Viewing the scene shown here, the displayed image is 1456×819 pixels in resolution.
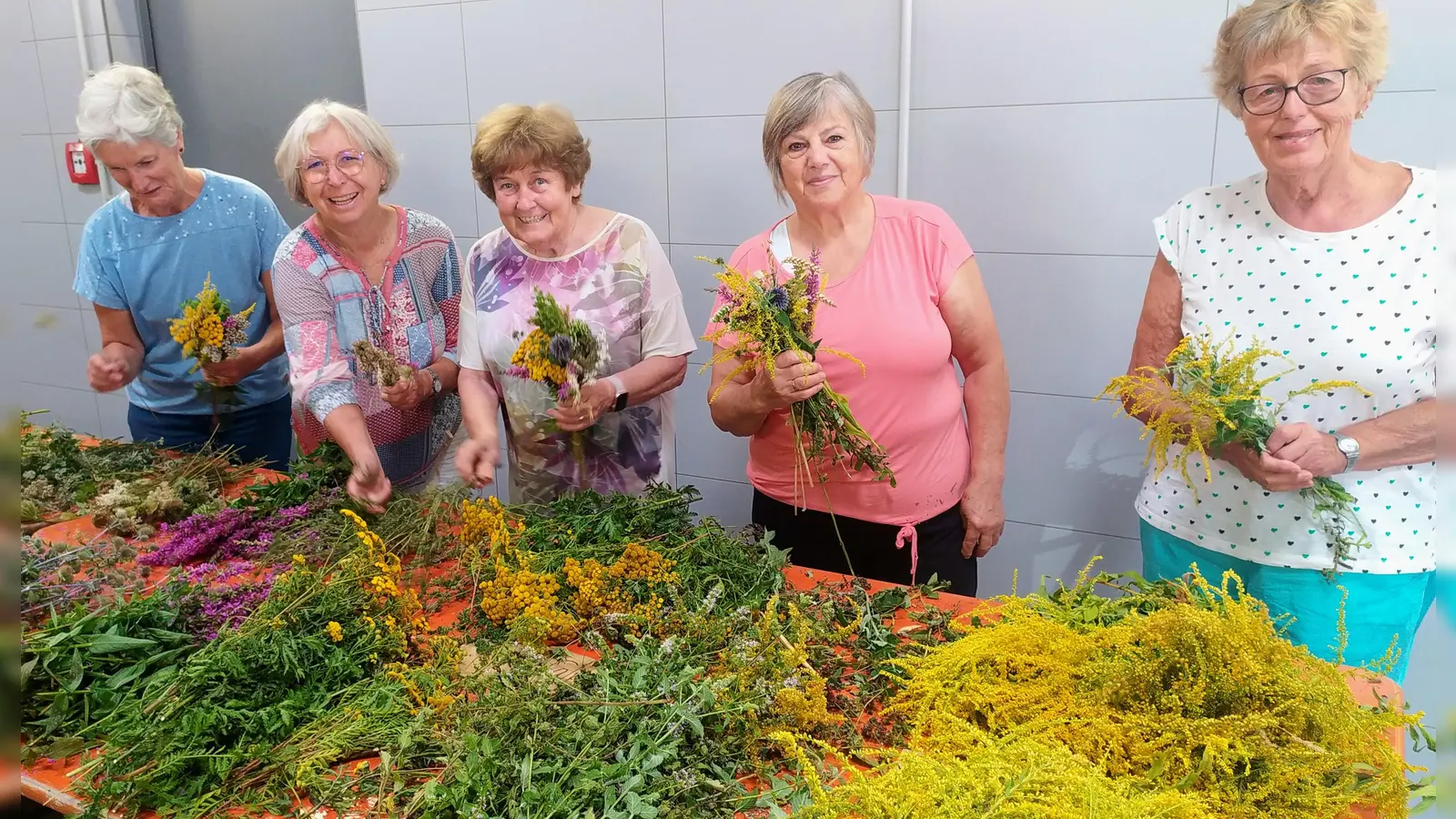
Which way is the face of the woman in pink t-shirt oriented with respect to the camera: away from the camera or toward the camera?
toward the camera

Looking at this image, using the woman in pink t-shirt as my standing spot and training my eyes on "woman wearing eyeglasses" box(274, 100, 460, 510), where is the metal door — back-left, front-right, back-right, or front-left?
front-right

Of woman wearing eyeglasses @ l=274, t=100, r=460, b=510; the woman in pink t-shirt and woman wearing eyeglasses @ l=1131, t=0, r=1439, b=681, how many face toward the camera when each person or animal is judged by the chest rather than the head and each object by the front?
3

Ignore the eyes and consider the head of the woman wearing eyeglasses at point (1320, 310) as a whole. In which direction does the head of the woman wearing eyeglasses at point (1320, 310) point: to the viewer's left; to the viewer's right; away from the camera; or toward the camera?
toward the camera

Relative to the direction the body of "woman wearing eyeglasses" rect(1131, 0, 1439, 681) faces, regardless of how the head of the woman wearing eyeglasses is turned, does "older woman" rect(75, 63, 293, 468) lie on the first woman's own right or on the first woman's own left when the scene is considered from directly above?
on the first woman's own right

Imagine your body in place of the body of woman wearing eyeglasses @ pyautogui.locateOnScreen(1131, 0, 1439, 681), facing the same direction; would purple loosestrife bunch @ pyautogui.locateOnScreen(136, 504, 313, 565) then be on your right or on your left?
on your right

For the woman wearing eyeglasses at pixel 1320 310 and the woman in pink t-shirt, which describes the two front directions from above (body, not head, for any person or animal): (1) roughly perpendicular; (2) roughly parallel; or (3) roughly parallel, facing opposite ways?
roughly parallel

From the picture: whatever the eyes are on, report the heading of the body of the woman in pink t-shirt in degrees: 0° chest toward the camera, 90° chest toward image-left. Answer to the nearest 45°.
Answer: approximately 0°

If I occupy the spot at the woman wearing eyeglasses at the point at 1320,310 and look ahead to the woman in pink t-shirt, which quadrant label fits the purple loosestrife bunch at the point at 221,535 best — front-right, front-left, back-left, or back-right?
front-left

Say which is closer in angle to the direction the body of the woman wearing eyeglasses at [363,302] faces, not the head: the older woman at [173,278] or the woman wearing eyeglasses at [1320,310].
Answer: the woman wearing eyeglasses

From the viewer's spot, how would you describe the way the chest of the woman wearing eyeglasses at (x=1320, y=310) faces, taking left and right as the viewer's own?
facing the viewer

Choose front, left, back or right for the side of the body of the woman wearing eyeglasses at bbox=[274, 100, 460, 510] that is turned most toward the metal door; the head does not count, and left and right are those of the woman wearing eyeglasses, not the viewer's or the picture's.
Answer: back

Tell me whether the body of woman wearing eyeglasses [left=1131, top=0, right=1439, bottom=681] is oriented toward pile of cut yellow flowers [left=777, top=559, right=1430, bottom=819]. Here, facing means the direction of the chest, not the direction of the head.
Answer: yes

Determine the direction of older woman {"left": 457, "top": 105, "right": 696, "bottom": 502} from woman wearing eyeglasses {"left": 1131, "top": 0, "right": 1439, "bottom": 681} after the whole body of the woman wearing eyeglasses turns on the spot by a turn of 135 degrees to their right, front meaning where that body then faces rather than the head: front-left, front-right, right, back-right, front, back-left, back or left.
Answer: front-left

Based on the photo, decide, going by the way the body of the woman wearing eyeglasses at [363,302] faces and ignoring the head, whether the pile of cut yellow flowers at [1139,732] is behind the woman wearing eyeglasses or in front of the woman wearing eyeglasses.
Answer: in front
